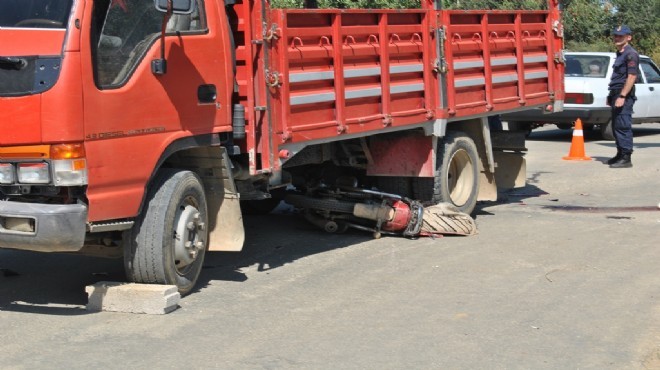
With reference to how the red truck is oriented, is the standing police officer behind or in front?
behind

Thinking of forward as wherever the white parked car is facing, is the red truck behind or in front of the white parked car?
behind

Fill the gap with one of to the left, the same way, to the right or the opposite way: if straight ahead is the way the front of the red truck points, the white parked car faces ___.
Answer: the opposite way

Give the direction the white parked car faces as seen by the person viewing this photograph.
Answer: facing away from the viewer and to the right of the viewer

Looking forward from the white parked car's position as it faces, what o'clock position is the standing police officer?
The standing police officer is roughly at 4 o'clock from the white parked car.

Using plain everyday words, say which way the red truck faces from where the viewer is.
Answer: facing the viewer and to the left of the viewer

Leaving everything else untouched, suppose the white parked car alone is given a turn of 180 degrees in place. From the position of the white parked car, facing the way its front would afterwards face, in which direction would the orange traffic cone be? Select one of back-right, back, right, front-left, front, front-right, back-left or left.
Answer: front-left

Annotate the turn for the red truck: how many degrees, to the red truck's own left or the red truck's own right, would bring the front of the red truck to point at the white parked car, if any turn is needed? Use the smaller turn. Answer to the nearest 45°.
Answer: approximately 180°

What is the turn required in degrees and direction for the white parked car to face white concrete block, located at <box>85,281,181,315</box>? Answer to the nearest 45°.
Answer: approximately 135° to its right
